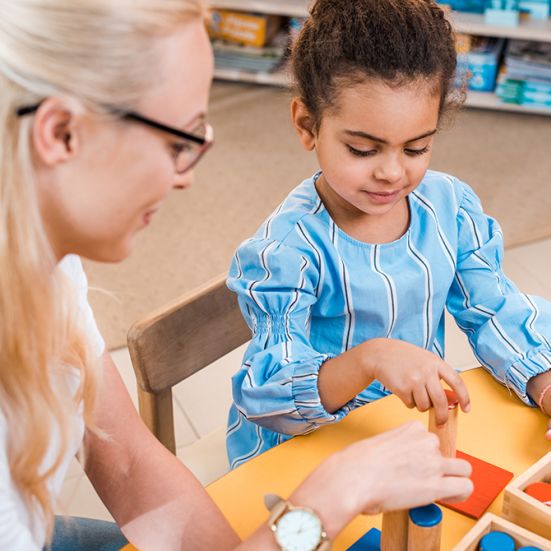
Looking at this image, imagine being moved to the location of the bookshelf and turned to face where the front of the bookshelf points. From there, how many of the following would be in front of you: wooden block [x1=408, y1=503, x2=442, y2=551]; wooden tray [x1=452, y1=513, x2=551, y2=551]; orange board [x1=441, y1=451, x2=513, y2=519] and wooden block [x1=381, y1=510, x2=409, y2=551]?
4

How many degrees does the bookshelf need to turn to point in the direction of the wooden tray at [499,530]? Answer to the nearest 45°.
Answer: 0° — it already faces it

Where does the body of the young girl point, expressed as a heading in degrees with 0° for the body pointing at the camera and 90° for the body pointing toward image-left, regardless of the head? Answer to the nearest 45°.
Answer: approximately 315°

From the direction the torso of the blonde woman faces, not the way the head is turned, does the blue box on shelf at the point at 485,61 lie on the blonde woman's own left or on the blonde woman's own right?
on the blonde woman's own left

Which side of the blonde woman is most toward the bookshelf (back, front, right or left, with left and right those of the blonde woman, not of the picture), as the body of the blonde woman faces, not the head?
left

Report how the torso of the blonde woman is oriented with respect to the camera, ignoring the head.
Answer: to the viewer's right

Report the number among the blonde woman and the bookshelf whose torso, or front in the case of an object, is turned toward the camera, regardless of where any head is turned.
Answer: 1

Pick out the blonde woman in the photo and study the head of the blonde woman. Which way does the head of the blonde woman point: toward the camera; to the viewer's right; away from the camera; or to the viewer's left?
to the viewer's right

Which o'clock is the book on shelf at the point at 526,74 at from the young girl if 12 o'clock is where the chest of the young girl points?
The book on shelf is roughly at 8 o'clock from the young girl.
